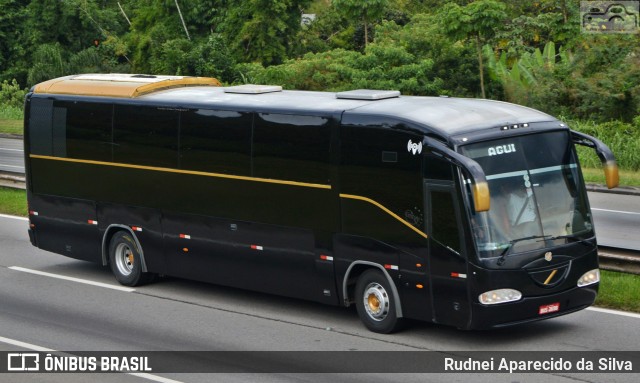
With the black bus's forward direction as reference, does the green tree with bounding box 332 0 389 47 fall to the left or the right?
on its left

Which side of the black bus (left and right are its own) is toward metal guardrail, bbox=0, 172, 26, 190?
back

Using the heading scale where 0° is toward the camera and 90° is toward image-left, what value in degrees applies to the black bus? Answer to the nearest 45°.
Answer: approximately 315°

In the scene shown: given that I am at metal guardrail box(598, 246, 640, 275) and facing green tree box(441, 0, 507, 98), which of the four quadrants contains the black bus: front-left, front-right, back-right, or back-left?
back-left

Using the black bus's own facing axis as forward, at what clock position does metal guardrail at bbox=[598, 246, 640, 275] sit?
The metal guardrail is roughly at 10 o'clock from the black bus.

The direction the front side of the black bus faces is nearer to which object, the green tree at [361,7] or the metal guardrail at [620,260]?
the metal guardrail

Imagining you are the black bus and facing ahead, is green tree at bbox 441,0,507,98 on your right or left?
on your left
